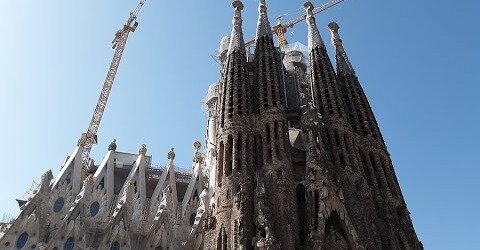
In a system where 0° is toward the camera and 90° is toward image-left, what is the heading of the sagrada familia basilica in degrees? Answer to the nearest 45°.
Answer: approximately 315°
